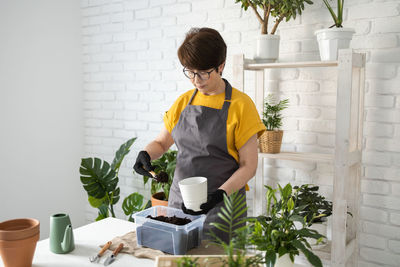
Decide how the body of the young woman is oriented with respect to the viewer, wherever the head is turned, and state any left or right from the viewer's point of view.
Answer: facing the viewer and to the left of the viewer

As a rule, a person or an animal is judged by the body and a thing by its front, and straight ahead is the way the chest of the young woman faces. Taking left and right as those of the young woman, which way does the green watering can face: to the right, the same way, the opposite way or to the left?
to the left

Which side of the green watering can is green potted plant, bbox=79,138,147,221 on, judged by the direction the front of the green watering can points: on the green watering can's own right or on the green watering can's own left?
on the green watering can's own left

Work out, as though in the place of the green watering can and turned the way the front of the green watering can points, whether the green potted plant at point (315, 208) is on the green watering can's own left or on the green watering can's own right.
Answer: on the green watering can's own left

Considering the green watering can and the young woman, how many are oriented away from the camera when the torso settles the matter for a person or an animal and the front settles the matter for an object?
0

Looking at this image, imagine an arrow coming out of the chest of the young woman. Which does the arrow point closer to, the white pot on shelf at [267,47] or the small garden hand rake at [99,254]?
the small garden hand rake

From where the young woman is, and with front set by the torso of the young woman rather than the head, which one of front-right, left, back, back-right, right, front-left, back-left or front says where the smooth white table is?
front

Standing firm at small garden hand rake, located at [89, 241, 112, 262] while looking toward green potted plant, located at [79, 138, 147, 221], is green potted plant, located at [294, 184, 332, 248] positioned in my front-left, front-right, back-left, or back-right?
front-right

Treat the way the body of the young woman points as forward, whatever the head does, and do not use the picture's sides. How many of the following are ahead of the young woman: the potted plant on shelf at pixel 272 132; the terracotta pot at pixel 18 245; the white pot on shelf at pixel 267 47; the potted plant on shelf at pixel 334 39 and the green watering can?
2

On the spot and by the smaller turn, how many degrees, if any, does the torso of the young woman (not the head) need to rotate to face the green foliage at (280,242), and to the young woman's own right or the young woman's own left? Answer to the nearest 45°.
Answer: approximately 45° to the young woman's own left

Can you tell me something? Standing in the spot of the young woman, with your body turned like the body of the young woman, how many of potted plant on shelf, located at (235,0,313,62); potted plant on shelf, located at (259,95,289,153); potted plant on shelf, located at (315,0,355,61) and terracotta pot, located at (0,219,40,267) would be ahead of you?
1
